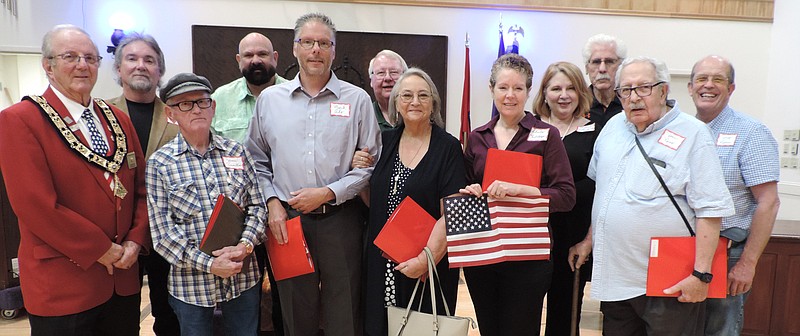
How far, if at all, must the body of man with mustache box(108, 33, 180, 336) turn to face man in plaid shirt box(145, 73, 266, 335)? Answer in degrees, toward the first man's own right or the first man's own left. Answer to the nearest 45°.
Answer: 0° — they already face them

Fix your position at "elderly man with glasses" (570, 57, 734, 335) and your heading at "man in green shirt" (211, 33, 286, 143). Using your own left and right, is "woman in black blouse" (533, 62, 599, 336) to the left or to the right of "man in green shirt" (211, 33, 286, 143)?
right

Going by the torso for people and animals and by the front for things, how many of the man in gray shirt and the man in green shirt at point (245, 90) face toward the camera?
2

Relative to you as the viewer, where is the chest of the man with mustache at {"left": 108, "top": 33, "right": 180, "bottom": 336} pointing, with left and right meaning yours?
facing the viewer

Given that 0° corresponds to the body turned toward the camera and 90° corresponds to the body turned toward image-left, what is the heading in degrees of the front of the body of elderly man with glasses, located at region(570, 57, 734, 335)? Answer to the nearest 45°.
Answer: approximately 45°

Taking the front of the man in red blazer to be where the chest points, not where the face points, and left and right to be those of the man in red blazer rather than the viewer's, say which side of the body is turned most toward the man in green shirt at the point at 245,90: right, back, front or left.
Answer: left

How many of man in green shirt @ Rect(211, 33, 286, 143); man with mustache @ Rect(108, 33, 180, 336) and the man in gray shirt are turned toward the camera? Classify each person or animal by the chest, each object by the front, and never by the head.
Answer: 3

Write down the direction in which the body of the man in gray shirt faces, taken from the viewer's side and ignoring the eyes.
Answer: toward the camera

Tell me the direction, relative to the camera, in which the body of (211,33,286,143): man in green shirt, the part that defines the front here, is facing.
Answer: toward the camera
